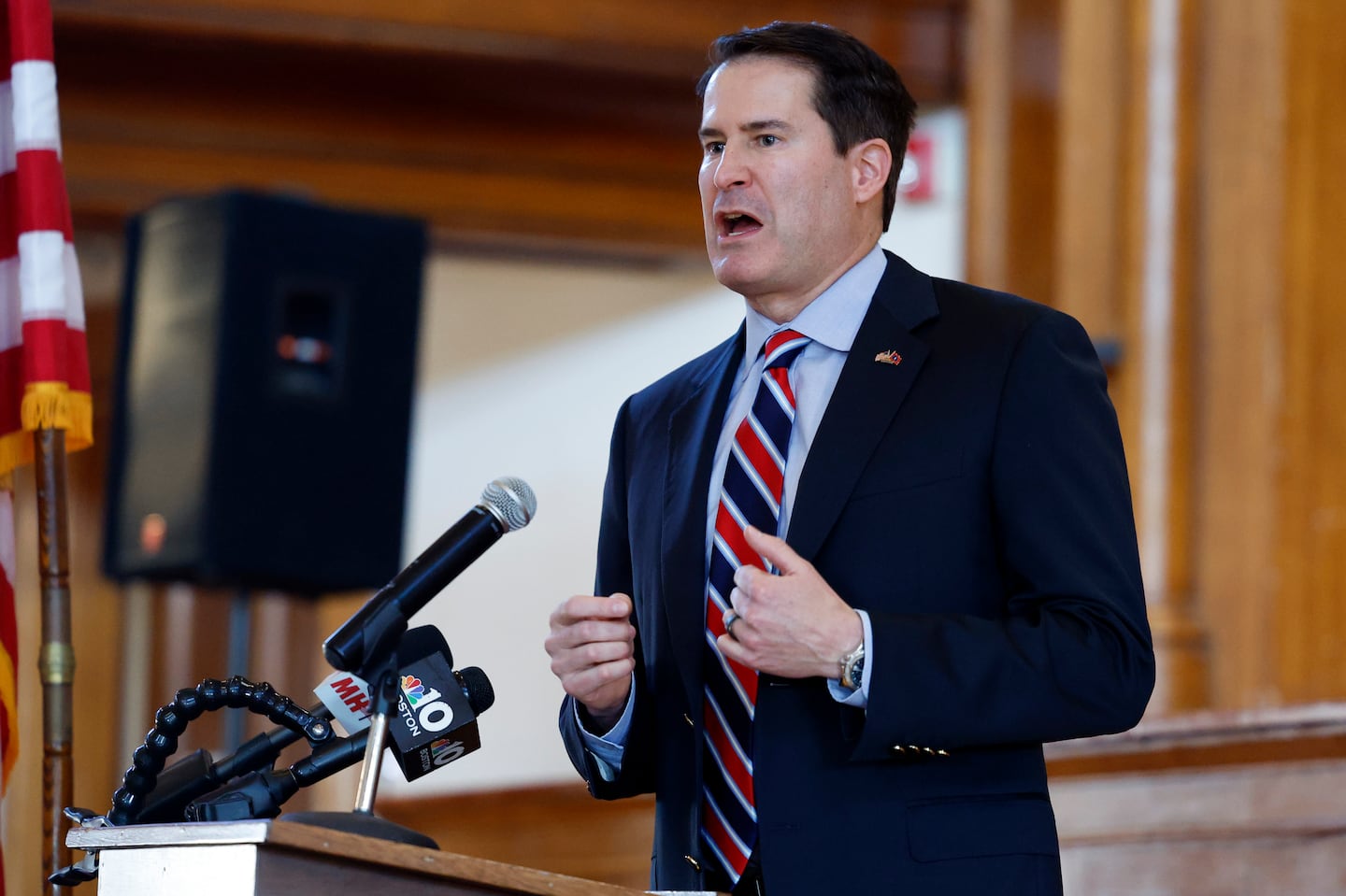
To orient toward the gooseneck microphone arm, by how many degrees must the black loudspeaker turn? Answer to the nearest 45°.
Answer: approximately 45° to its left

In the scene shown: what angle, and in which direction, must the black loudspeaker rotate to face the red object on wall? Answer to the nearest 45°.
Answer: approximately 135° to its left

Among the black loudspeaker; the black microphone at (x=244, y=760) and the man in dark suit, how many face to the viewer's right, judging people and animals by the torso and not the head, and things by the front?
1

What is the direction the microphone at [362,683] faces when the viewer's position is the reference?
facing to the right of the viewer

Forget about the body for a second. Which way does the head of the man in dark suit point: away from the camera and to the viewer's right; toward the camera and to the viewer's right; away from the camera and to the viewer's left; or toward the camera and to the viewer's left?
toward the camera and to the viewer's left

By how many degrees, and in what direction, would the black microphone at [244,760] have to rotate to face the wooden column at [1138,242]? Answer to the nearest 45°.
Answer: approximately 45° to its left

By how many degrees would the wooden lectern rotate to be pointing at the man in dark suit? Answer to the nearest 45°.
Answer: approximately 180°

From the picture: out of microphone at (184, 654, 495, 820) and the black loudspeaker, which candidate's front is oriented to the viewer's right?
the microphone

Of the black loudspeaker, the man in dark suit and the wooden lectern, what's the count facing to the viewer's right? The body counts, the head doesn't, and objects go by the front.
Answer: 0

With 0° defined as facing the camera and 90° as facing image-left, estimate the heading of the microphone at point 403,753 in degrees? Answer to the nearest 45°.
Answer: approximately 270°

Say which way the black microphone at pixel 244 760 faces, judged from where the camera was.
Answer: facing to the right of the viewer

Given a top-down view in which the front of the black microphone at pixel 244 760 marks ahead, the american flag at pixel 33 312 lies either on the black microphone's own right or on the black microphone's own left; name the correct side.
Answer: on the black microphone's own left

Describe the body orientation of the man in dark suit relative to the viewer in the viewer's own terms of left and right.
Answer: facing the viewer and to the left of the viewer

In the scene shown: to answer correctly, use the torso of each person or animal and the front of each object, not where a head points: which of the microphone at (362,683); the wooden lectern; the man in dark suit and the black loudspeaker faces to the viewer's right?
the microphone

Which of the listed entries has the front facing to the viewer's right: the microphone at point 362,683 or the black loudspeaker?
the microphone

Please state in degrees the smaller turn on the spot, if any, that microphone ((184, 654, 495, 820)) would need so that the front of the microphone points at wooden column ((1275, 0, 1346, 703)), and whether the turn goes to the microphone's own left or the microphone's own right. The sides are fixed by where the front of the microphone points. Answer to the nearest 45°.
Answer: approximately 45° to the microphone's own left
